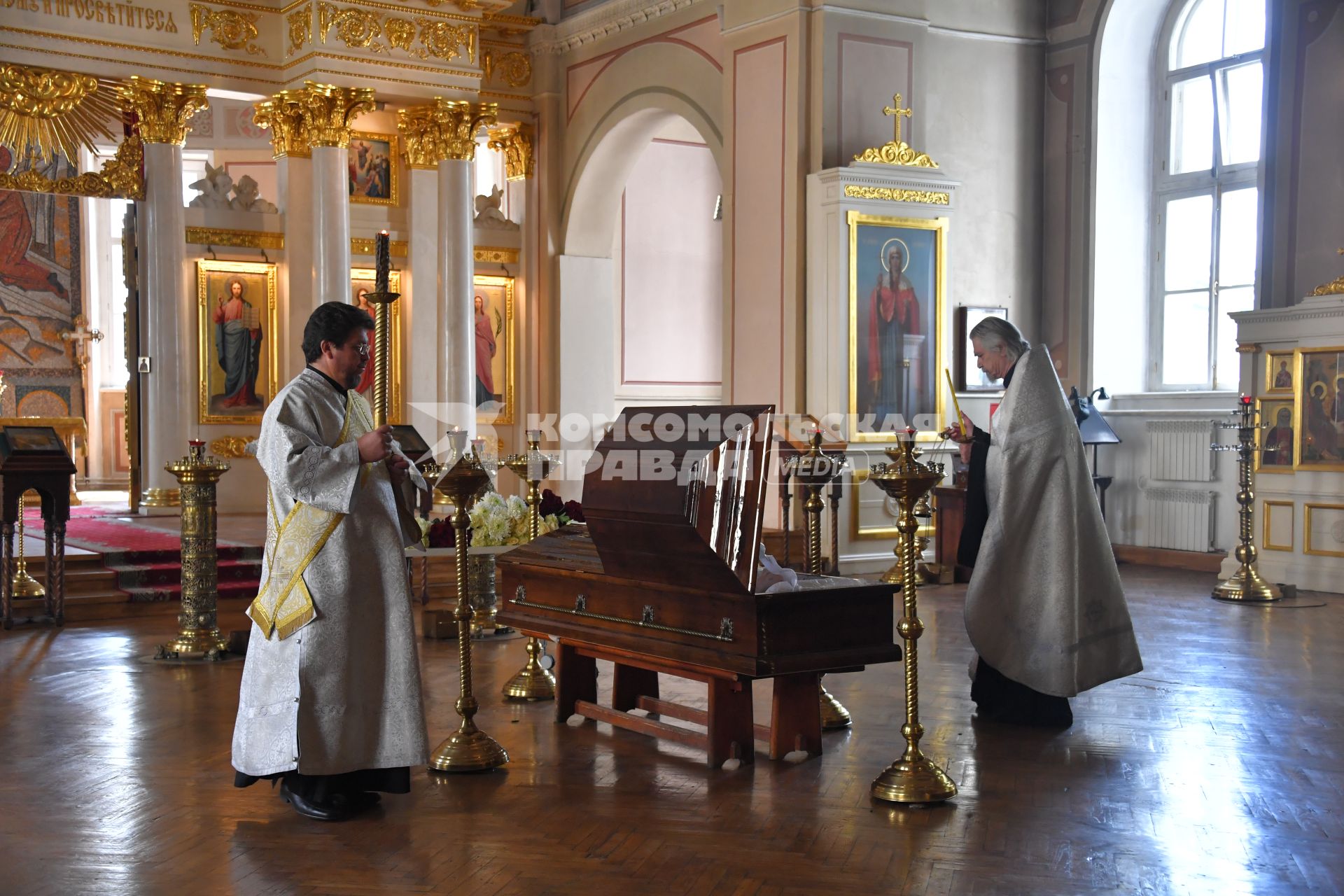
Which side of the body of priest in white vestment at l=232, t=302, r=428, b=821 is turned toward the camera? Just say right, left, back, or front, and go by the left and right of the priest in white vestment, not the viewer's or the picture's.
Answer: right

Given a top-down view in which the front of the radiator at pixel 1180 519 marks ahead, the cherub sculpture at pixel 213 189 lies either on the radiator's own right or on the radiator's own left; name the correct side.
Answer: on the radiator's own right

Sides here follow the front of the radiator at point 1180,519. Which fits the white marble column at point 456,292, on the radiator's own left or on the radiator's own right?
on the radiator's own right

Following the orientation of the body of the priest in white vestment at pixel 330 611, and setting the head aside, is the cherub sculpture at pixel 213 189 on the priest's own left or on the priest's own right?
on the priest's own left

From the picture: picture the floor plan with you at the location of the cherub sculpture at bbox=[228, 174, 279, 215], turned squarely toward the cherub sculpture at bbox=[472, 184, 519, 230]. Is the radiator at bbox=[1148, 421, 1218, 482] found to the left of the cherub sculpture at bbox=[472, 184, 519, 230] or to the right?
right

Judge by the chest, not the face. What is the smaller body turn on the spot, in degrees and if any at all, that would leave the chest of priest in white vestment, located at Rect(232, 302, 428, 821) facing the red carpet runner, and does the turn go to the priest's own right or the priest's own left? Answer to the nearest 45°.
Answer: approximately 90° to the priest's own left

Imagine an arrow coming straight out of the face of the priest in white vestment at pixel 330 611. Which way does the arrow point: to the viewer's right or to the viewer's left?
to the viewer's right

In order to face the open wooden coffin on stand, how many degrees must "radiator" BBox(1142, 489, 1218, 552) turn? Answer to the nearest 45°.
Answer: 0° — it already faces it

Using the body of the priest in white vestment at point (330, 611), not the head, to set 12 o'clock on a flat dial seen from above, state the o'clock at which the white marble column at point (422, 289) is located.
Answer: The white marble column is roughly at 9 o'clock from the priest in white vestment.

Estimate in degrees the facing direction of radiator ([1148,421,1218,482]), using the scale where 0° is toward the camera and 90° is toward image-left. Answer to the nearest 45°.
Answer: approximately 0°

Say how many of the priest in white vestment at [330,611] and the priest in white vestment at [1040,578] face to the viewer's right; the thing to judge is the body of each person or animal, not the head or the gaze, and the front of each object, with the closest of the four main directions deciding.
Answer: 1

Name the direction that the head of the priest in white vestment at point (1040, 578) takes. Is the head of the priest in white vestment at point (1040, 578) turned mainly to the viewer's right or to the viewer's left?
to the viewer's left
